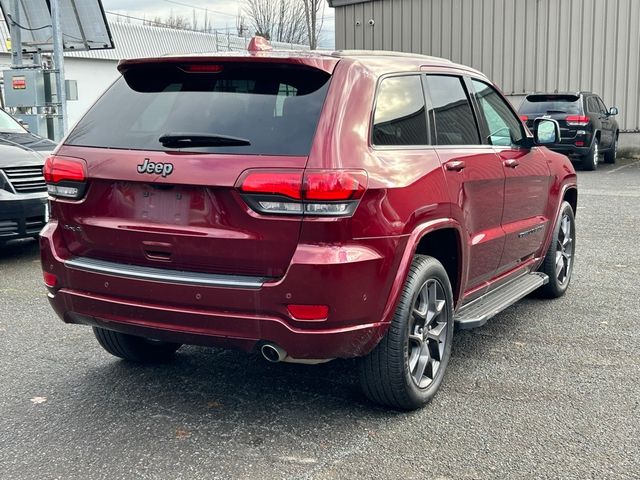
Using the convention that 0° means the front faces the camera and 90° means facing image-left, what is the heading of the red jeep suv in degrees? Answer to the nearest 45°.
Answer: approximately 225°

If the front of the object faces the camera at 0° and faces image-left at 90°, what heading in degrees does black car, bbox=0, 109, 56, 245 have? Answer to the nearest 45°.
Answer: approximately 315°

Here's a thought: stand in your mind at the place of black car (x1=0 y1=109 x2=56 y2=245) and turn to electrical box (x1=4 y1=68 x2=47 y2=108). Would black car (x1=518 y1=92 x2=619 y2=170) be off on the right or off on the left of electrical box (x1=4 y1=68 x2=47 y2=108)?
right

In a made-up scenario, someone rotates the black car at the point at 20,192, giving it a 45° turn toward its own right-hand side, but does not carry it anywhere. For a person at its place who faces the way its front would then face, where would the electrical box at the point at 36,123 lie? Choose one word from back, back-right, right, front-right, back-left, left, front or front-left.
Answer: back

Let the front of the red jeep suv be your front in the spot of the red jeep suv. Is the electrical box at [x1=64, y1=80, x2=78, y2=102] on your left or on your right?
on your left

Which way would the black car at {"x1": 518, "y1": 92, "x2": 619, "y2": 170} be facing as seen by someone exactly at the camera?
facing away from the viewer and to the right of the viewer

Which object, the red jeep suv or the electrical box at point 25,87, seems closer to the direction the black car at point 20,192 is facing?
the red jeep suv

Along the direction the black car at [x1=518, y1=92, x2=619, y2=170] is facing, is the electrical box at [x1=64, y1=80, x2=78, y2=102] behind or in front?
behind

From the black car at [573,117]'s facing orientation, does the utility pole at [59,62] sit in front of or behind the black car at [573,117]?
behind

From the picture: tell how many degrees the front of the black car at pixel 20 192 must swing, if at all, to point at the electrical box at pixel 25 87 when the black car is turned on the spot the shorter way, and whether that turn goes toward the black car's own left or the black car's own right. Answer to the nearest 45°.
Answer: approximately 135° to the black car's own left
